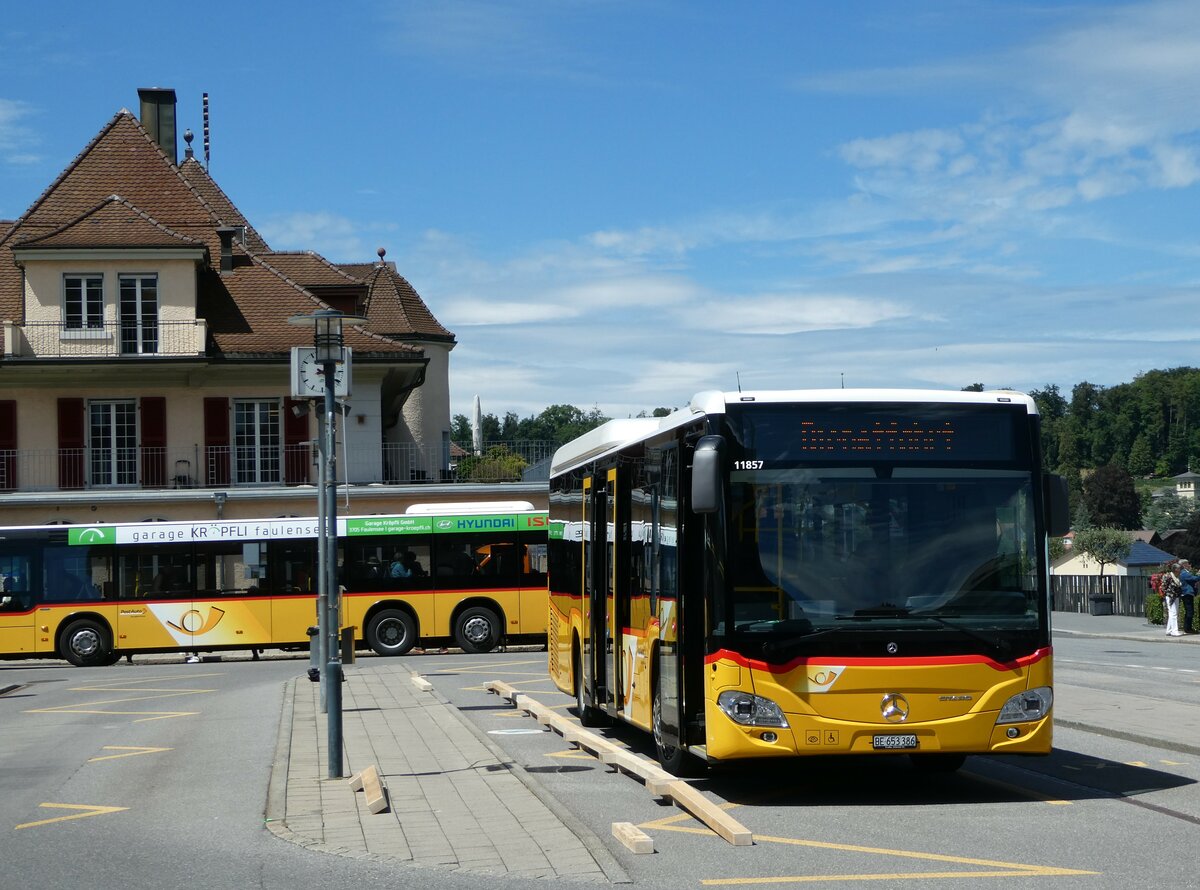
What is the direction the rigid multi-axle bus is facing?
to the viewer's left

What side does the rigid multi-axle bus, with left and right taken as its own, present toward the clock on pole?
left

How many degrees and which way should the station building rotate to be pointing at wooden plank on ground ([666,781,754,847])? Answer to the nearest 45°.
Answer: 0° — it already faces it

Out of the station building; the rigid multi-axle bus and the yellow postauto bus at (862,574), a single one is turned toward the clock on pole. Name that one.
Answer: the station building

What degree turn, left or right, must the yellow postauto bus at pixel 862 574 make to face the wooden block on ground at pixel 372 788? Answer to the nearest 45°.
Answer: approximately 90° to its right

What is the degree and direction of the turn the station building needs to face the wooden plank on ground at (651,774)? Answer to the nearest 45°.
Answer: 0° — it already faces it

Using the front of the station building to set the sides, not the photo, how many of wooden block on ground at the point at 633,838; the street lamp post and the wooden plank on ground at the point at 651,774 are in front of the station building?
3

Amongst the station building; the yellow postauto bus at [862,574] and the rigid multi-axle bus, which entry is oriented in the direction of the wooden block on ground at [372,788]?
the station building

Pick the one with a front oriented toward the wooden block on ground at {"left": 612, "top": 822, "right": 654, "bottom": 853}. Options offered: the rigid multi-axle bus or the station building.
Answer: the station building

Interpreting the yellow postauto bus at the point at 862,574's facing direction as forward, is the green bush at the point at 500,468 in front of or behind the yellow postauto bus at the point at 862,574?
behind

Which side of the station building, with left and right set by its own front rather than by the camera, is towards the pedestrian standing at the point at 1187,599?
left

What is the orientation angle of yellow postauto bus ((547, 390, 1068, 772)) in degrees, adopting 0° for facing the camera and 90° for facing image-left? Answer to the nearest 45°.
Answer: approximately 0°

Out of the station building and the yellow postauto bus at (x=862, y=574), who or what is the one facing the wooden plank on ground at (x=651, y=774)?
the station building
